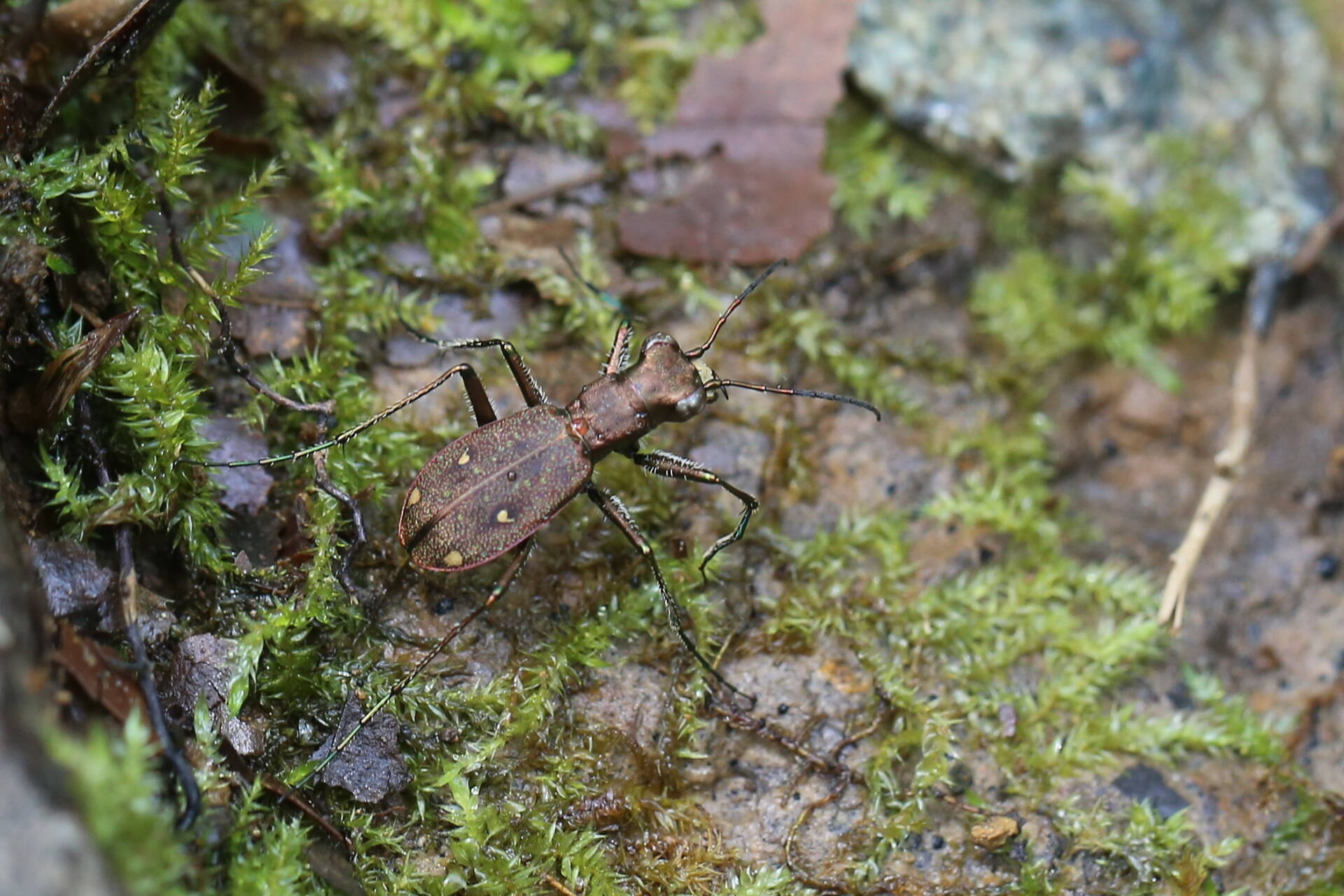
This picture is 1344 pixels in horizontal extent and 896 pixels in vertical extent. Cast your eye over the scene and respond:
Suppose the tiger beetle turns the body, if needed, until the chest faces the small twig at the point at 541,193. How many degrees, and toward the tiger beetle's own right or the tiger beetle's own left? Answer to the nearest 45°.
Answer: approximately 45° to the tiger beetle's own left

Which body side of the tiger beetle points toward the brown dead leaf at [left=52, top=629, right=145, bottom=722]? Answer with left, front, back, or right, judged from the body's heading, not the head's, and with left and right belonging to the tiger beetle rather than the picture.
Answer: back

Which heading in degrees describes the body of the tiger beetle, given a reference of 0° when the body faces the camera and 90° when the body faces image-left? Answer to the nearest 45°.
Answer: approximately 225°

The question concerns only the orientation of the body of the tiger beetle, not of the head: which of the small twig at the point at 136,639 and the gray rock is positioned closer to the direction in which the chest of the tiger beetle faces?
the gray rock

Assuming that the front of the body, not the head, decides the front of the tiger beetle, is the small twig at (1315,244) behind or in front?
in front

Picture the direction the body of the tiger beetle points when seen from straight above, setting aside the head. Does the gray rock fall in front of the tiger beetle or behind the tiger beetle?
in front

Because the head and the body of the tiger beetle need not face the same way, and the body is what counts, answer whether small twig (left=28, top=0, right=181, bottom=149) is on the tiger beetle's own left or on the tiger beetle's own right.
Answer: on the tiger beetle's own left

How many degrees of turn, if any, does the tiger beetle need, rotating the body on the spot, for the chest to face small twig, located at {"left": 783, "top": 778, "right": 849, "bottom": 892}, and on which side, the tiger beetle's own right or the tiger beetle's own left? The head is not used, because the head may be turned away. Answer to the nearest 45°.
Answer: approximately 90° to the tiger beetle's own right

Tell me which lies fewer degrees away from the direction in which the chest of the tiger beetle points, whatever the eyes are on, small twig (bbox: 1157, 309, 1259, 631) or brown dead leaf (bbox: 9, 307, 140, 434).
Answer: the small twig

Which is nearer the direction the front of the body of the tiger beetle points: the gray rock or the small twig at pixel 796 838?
the gray rock
